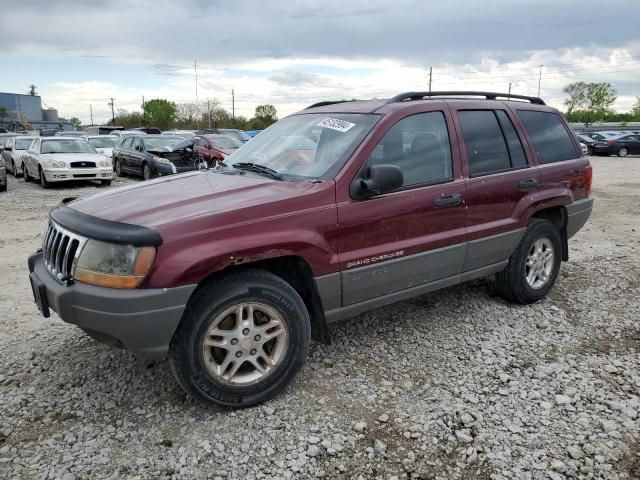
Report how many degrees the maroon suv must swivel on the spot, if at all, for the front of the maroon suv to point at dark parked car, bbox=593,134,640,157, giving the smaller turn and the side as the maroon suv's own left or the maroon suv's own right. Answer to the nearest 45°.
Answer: approximately 180°

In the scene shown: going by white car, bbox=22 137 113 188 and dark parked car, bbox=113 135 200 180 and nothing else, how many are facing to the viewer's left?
0

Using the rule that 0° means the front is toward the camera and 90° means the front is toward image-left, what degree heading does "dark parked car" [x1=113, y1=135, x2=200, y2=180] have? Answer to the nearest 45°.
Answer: approximately 315°

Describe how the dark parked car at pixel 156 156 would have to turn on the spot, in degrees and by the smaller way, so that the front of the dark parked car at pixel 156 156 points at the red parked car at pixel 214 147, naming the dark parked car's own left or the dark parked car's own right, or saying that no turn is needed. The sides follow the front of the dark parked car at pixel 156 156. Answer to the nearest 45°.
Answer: approximately 45° to the dark parked car's own left

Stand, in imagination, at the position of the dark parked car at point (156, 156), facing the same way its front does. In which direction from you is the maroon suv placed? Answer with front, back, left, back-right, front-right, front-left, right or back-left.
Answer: front-right

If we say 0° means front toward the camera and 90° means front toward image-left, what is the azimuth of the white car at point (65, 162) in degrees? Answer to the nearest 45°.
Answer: approximately 315°

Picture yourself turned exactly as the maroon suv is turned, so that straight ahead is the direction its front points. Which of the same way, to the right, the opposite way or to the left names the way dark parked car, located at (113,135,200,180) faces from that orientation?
to the left

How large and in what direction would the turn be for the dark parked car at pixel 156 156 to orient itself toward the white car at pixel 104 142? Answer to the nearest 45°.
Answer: approximately 135° to its left

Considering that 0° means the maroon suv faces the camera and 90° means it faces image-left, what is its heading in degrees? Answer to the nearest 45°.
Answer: approximately 45°
